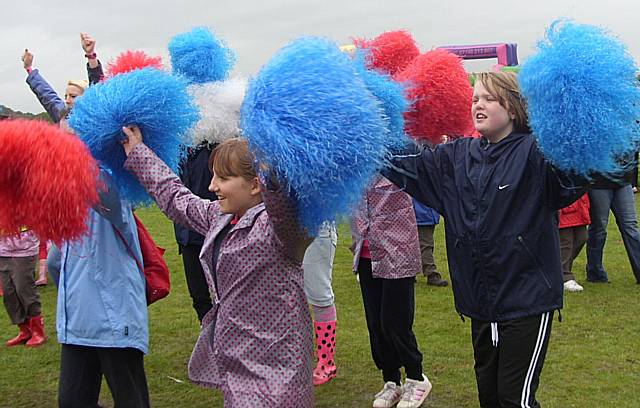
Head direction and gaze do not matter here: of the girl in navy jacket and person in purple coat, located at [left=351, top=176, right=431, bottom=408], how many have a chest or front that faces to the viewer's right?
0

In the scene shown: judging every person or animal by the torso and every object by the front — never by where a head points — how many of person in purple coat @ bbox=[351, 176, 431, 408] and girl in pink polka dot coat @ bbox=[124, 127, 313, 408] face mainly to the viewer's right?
0

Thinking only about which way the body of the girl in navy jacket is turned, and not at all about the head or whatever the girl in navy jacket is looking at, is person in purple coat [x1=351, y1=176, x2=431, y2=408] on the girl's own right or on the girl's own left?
on the girl's own right

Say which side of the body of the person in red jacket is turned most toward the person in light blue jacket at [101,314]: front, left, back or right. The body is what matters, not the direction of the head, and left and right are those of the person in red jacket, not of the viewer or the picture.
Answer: right

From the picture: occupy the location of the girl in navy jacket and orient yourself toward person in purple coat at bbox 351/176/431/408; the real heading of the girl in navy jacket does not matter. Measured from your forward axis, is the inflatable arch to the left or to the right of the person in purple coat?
right

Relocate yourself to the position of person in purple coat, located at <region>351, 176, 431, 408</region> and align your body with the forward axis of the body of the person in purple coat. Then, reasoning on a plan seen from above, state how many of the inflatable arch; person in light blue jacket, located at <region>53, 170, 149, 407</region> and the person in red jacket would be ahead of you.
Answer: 1

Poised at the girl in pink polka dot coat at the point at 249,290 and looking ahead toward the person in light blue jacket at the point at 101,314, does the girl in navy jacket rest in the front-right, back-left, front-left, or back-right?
back-right

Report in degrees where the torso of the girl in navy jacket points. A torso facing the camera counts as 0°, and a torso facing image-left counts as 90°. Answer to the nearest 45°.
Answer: approximately 45°

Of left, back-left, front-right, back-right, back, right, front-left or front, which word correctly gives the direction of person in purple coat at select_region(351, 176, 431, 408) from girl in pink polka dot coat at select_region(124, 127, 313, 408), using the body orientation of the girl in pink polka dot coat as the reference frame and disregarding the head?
back
